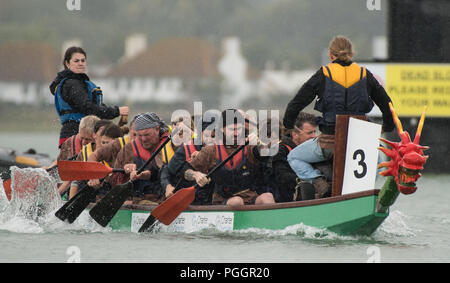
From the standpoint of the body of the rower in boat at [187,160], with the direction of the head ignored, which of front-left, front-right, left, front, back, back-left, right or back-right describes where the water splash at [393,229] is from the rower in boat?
front-left

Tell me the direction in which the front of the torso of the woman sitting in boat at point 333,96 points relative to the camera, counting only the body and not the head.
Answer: away from the camera

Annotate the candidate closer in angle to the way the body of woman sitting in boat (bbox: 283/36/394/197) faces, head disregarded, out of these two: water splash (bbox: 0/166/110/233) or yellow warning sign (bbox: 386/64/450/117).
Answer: the yellow warning sign

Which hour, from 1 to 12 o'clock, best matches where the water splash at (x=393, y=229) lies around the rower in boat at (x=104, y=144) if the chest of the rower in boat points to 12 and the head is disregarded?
The water splash is roughly at 11 o'clock from the rower in boat.

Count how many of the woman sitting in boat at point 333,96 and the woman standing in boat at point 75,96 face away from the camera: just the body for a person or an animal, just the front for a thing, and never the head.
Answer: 1

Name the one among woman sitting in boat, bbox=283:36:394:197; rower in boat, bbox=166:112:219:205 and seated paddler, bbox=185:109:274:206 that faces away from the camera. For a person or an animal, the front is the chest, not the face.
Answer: the woman sitting in boat

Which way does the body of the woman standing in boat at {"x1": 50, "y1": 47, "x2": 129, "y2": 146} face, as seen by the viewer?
to the viewer's right

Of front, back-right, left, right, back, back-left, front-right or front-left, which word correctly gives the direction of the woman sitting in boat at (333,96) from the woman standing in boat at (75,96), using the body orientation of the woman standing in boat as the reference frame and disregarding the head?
front-right

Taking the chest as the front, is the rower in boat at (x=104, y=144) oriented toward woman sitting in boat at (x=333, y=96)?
yes
